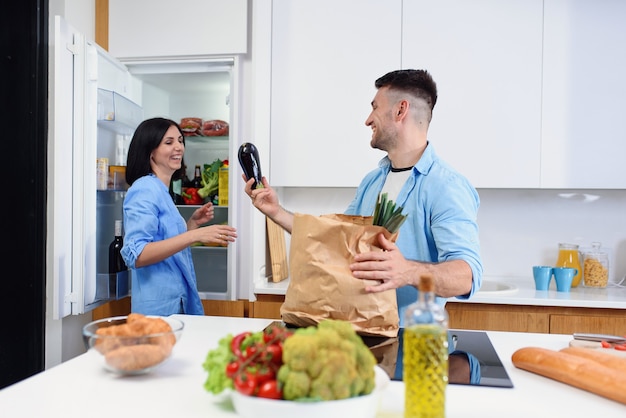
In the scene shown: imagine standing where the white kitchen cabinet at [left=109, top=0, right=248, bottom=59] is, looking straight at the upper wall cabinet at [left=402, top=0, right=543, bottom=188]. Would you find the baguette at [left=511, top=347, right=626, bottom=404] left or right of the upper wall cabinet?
right

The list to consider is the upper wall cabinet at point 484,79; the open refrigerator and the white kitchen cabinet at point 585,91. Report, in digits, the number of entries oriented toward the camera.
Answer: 3

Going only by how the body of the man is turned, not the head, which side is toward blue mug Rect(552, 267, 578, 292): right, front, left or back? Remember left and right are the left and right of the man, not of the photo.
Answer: back

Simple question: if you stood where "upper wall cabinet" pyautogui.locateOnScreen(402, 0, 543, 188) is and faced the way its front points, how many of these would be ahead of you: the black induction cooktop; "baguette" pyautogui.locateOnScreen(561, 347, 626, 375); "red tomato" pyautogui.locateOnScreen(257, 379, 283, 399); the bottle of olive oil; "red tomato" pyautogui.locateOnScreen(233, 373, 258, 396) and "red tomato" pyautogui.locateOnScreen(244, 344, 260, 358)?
6

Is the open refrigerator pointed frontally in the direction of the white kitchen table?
yes

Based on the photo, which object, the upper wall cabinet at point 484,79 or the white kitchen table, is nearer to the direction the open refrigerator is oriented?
the white kitchen table

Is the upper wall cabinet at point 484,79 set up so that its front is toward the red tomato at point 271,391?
yes

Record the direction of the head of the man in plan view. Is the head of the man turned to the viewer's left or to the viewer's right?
to the viewer's left

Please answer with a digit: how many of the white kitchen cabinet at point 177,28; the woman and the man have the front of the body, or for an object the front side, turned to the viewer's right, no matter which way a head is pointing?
1

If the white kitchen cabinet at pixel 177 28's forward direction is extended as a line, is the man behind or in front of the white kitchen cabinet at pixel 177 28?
in front

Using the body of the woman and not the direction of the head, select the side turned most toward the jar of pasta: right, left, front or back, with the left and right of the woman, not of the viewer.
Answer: front

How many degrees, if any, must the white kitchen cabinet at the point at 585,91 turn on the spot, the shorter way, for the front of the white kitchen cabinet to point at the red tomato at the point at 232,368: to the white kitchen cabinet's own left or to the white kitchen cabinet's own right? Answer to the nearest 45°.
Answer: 0° — it already faces it

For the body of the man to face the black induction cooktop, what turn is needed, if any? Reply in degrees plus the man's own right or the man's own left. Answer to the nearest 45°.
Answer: approximately 45° to the man's own left

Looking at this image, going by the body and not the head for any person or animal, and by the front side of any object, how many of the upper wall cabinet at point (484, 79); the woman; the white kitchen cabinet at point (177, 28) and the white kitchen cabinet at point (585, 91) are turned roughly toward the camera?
3
